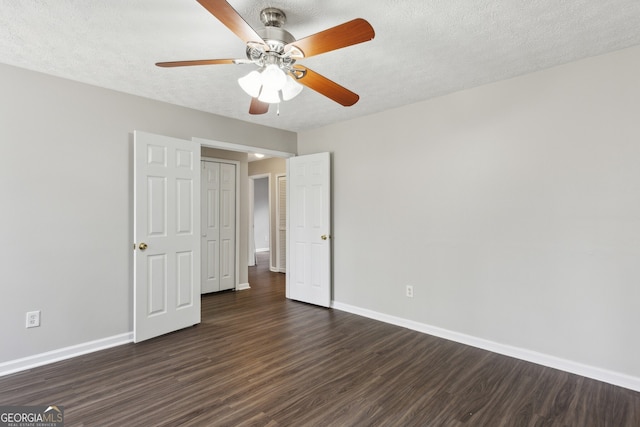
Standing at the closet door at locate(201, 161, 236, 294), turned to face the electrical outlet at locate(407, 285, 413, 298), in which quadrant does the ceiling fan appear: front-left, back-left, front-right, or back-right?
front-right

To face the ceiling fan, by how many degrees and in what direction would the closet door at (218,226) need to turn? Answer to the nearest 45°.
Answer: approximately 45° to its right

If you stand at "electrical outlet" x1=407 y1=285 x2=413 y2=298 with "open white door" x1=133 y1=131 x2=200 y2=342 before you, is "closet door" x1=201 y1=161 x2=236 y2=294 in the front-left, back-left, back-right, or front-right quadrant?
front-right

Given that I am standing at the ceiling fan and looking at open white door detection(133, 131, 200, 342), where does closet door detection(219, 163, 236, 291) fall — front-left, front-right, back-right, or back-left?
front-right

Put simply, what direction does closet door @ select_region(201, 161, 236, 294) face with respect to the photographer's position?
facing the viewer and to the right of the viewer

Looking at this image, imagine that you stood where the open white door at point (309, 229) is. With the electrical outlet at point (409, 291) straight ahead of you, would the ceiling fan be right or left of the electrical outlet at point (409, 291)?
right

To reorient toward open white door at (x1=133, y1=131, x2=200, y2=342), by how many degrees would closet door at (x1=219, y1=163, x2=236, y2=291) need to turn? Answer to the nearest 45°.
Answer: approximately 45° to its right

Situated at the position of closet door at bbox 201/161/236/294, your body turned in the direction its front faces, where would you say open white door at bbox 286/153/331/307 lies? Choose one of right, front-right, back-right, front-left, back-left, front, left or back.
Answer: front

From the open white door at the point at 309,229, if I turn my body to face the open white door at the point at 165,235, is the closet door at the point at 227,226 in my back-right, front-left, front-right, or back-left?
front-right
